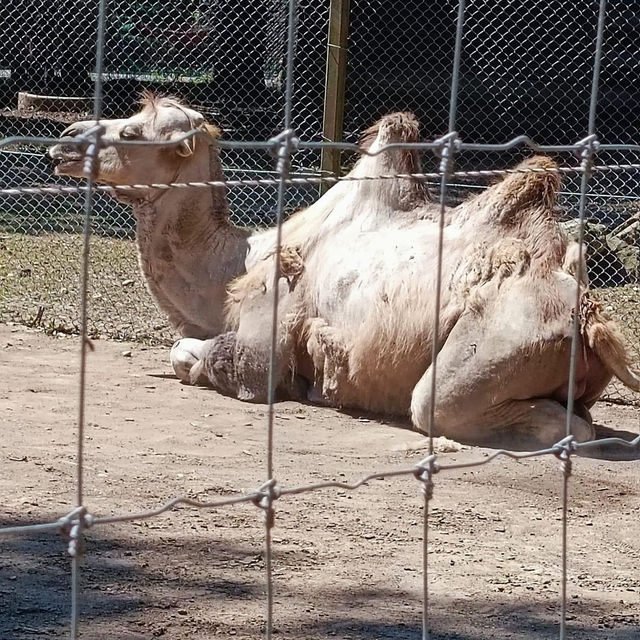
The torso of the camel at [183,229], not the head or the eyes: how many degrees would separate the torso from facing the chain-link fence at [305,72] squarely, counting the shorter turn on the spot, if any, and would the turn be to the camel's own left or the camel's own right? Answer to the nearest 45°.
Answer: approximately 90° to the camel's own right

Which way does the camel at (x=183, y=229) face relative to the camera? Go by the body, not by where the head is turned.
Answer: to the viewer's left

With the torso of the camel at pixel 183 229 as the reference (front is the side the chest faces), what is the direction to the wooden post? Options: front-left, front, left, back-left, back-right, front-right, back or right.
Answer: back-right
